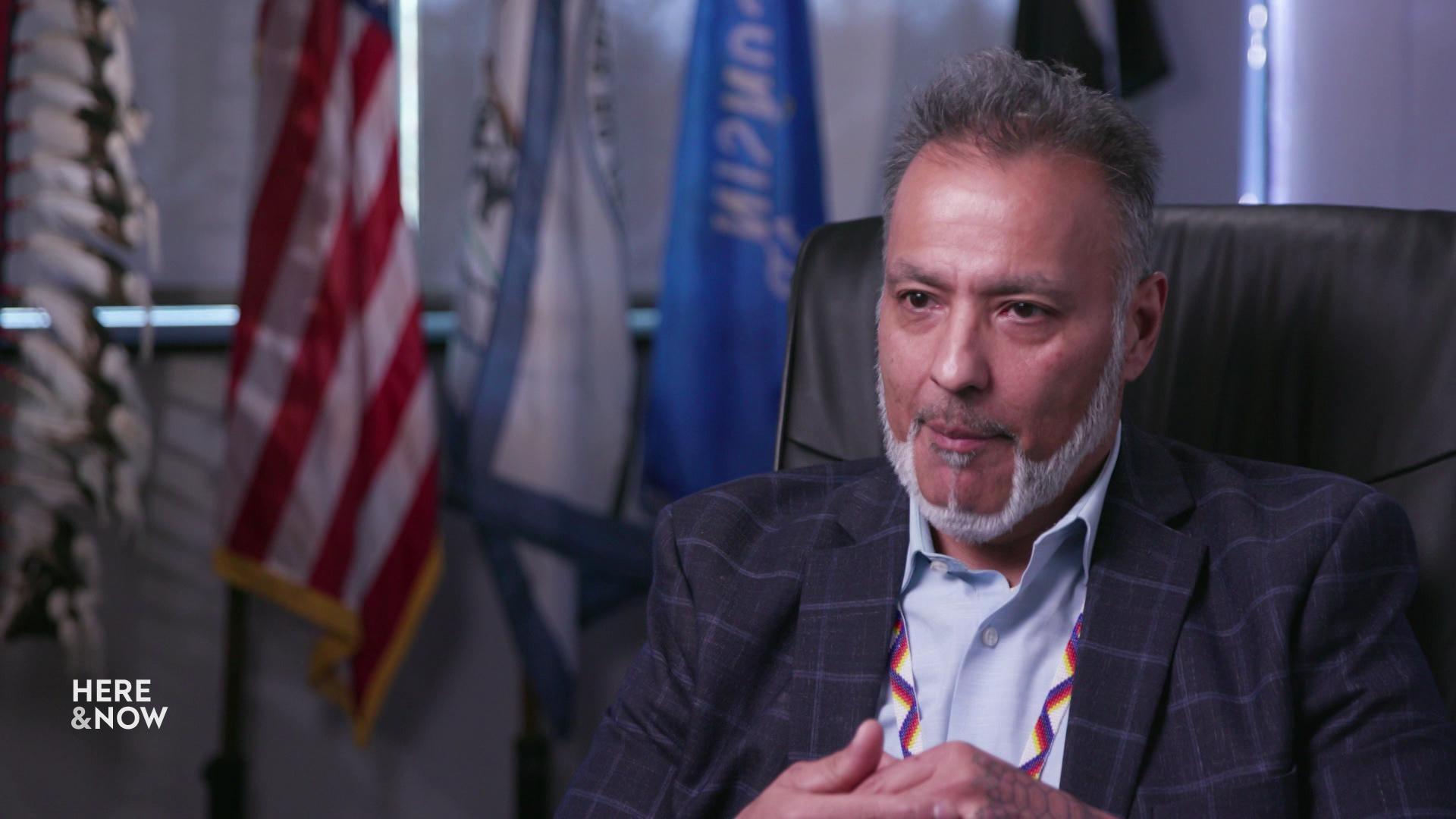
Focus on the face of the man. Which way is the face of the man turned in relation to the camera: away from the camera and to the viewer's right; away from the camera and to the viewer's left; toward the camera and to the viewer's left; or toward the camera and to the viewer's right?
toward the camera and to the viewer's left

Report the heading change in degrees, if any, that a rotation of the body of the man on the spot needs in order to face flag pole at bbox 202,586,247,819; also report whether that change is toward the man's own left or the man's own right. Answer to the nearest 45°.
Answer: approximately 90° to the man's own right

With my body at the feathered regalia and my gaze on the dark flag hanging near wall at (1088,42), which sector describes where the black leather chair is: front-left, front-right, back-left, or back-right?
front-right

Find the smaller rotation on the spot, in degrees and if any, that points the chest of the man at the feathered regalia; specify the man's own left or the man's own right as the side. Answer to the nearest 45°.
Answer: approximately 90° to the man's own right

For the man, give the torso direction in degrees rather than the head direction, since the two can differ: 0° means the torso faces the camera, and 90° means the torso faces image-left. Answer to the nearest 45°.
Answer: approximately 45°

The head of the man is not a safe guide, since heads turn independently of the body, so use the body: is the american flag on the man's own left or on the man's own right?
on the man's own right

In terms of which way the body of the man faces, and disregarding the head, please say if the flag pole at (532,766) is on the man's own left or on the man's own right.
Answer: on the man's own right

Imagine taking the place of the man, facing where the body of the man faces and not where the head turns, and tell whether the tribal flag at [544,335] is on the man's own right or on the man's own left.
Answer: on the man's own right
